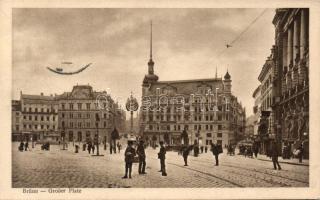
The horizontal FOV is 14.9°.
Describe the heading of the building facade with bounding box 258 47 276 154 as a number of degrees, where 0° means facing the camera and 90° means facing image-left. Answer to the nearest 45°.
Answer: approximately 90°

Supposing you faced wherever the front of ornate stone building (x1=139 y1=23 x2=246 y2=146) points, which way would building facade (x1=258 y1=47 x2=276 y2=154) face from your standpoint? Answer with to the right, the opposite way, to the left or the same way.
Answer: to the right

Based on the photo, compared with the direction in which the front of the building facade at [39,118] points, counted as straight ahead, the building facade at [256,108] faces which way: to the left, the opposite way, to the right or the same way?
to the right

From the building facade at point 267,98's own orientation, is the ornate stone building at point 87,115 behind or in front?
in front

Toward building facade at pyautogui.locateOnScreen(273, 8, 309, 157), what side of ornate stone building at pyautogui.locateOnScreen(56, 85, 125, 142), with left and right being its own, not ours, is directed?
front

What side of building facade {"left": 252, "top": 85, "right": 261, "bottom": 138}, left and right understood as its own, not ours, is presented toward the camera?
left

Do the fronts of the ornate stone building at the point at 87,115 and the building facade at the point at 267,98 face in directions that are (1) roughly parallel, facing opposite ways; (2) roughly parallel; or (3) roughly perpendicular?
roughly perpendicular

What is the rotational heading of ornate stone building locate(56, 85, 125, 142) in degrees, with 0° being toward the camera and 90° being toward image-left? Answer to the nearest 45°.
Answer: approximately 0°
